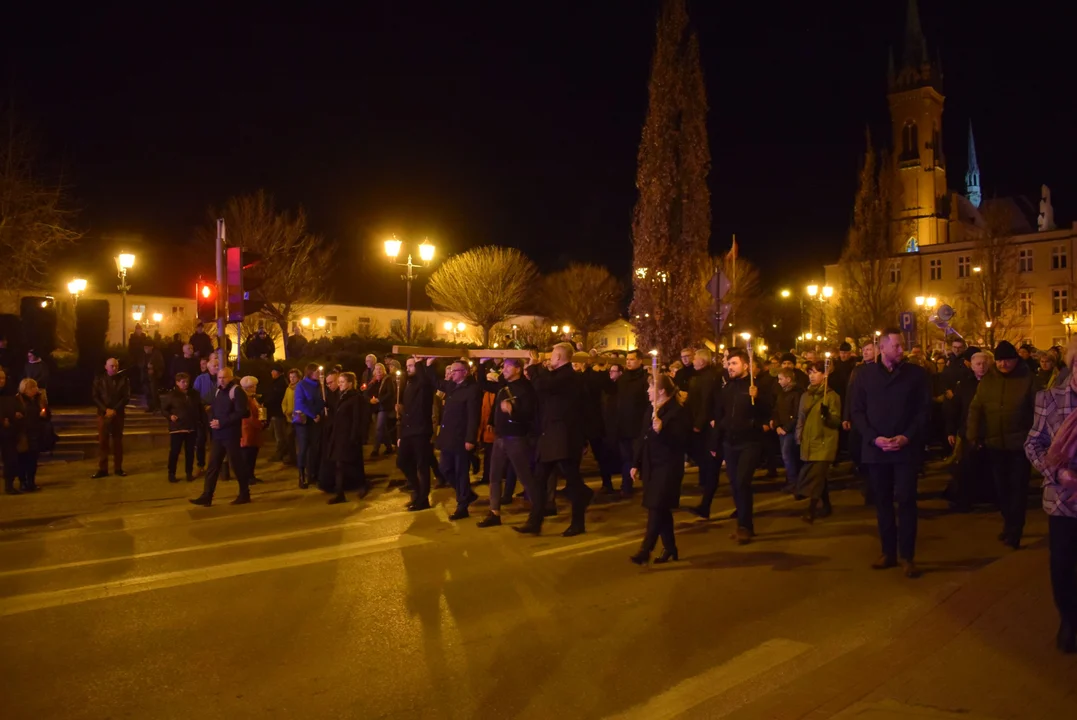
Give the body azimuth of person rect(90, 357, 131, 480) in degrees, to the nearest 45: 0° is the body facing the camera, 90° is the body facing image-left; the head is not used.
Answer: approximately 0°

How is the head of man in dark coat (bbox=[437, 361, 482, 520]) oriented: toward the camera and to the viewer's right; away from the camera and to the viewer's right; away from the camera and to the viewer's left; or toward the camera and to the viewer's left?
toward the camera and to the viewer's left

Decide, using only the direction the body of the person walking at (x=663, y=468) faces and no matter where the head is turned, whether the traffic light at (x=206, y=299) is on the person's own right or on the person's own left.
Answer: on the person's own right

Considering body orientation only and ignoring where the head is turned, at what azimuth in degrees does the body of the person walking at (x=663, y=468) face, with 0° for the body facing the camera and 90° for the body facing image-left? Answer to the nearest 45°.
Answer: approximately 45°

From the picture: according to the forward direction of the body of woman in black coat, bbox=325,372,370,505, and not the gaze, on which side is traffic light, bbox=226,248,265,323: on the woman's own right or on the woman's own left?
on the woman's own right

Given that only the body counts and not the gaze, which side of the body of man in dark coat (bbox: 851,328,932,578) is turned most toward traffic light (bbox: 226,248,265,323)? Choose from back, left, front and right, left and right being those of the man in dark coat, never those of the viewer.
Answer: right

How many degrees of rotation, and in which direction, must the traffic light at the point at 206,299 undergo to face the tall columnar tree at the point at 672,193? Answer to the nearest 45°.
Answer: approximately 135° to its left

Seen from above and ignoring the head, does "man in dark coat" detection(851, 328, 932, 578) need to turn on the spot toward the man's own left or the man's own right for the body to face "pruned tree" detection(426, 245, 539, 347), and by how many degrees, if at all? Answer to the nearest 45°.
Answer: approximately 135° to the man's own right
